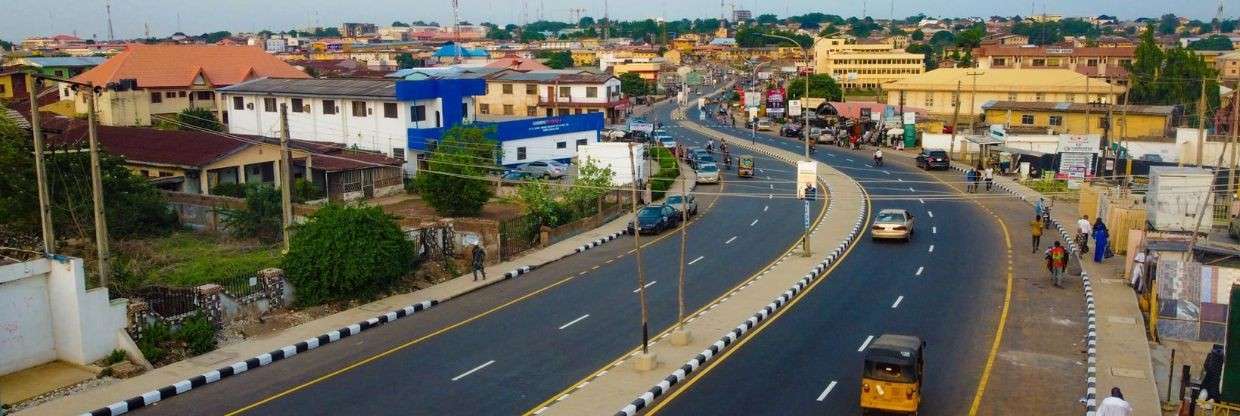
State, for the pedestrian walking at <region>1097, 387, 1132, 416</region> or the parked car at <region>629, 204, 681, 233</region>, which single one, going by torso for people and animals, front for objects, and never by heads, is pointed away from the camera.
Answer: the pedestrian walking

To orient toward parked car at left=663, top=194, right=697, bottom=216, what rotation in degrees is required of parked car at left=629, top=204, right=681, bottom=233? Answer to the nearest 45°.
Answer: approximately 135° to its right

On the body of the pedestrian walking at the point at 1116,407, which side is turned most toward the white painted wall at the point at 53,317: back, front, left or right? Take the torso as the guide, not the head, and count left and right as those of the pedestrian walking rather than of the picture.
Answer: left

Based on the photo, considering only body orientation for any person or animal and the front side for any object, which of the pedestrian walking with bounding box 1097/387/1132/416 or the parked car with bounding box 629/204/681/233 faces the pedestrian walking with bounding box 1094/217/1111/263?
the pedestrian walking with bounding box 1097/387/1132/416

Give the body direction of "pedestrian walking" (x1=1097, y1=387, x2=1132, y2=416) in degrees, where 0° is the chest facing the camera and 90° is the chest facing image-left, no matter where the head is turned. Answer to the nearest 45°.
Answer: approximately 180°

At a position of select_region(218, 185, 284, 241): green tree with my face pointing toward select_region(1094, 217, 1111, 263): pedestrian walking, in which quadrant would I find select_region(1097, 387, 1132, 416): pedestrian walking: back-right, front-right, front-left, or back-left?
front-right

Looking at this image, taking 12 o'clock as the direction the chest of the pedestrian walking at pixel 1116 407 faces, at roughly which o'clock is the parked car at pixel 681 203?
The parked car is roughly at 11 o'clock from the pedestrian walking.

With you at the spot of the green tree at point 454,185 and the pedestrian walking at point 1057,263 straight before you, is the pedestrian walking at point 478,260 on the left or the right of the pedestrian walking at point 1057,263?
right

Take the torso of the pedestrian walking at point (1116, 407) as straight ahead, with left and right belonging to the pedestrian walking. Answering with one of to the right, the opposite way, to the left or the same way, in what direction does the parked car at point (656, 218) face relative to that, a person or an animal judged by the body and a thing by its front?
the opposite way

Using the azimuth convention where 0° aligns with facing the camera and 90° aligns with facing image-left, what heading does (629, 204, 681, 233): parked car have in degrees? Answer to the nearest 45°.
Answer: approximately 45°
